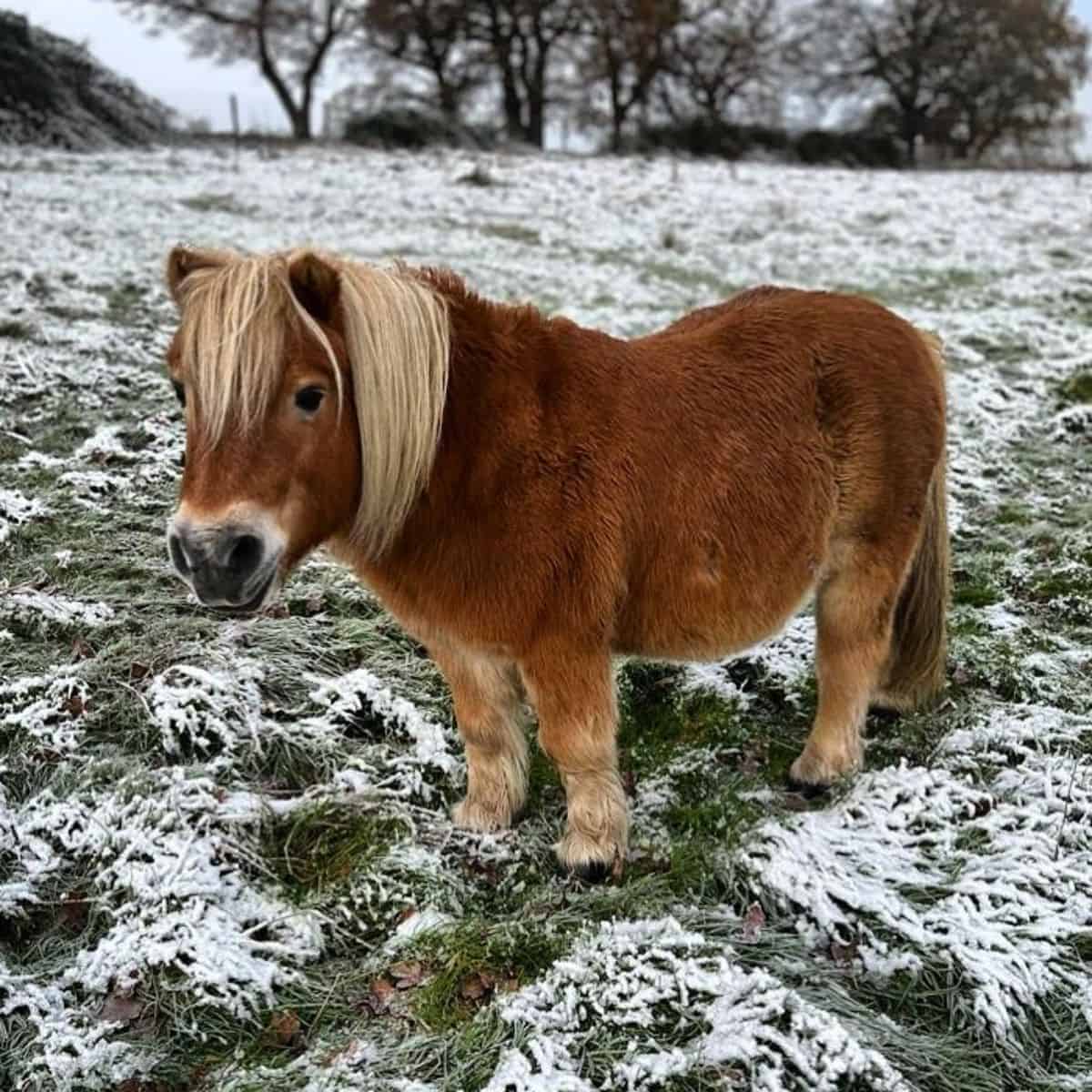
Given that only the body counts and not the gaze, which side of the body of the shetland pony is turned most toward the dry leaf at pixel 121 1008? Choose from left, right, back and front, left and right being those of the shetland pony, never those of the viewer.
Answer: front

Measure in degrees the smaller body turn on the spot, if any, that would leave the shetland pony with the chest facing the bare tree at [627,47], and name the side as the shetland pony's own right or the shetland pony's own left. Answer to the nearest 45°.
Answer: approximately 135° to the shetland pony's own right

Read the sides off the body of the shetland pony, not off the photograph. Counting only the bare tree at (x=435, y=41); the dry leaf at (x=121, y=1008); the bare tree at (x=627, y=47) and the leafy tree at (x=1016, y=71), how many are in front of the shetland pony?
1

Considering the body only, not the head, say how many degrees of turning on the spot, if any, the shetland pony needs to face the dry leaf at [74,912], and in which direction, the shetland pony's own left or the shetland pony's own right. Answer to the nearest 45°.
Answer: approximately 45° to the shetland pony's own right

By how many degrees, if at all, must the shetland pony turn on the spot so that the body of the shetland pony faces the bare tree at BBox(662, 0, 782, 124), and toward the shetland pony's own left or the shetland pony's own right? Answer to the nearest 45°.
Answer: approximately 135° to the shetland pony's own right

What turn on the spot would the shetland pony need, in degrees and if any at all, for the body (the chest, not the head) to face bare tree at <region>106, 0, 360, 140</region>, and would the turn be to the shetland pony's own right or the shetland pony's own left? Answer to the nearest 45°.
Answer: approximately 135° to the shetland pony's own right

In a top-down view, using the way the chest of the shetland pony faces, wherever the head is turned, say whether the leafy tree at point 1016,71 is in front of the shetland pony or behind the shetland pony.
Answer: behind

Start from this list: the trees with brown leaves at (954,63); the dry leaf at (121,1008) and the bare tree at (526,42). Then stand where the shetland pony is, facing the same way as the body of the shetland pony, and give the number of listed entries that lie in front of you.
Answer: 1

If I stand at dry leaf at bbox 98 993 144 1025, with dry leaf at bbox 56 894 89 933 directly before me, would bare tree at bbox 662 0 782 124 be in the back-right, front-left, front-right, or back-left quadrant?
front-right

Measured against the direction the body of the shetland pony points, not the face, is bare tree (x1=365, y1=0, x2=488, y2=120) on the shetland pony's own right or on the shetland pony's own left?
on the shetland pony's own right

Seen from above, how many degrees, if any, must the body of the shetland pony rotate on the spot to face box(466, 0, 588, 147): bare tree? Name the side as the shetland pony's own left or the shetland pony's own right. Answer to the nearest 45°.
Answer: approximately 135° to the shetland pony's own right

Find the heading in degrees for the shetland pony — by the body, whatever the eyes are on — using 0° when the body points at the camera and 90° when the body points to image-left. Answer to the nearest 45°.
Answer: approximately 45°

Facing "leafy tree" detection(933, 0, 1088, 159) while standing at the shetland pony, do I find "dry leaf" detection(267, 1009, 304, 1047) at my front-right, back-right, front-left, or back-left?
back-left

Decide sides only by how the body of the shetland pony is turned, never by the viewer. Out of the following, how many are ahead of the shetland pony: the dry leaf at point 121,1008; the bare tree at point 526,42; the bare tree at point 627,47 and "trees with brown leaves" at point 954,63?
1
